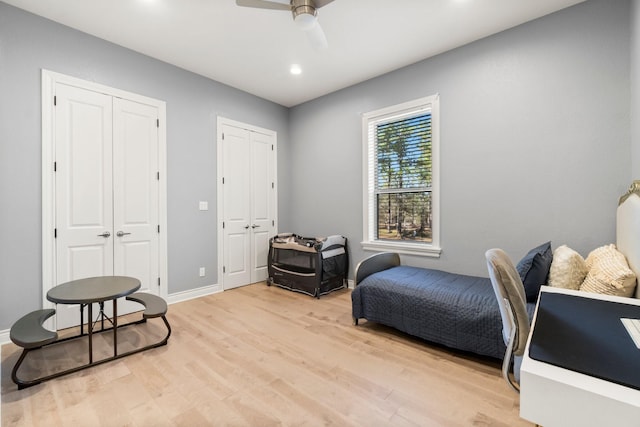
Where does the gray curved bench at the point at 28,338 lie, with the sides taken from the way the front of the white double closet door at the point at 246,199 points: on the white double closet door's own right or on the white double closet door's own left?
on the white double closet door's own right

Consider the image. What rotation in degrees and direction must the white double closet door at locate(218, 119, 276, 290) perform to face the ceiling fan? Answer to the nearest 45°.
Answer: approximately 45° to its right

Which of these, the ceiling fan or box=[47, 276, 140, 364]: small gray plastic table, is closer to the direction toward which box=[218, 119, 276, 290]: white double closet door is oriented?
the ceiling fan

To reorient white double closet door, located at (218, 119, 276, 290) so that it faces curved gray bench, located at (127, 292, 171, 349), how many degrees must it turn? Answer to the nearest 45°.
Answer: approximately 90° to its right

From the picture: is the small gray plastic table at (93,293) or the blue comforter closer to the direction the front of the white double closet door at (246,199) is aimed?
the blue comforter

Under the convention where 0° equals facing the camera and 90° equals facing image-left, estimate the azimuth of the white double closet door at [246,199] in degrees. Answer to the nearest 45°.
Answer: approximately 315°

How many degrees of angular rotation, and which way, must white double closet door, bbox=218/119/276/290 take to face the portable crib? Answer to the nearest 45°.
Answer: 0° — it already faces it

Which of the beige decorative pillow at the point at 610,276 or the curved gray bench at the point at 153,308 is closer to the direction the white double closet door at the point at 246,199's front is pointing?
the beige decorative pillow

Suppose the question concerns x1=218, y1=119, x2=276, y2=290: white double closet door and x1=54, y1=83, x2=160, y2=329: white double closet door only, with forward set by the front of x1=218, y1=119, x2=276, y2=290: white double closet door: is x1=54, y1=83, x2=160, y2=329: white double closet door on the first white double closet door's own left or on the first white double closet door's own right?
on the first white double closet door's own right

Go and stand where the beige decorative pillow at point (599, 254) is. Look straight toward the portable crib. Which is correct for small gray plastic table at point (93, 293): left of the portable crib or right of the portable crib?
left

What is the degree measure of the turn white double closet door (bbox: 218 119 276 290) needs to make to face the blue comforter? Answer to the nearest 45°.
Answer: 0° — it already faces it
